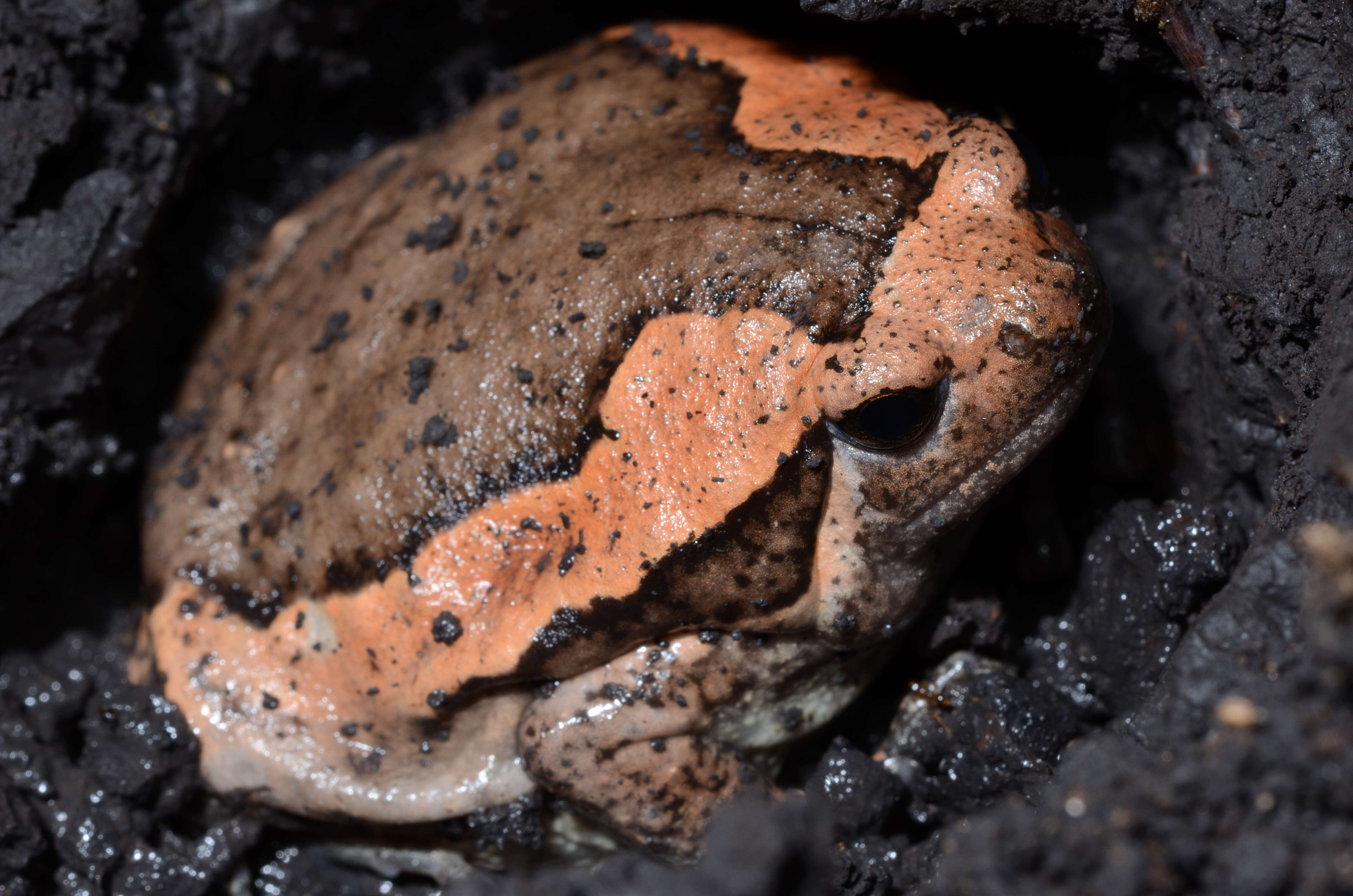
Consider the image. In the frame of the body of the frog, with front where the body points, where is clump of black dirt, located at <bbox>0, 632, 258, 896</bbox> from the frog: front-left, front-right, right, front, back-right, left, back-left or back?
back

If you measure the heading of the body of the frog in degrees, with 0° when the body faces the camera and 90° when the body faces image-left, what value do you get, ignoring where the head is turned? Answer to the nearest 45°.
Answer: approximately 270°
